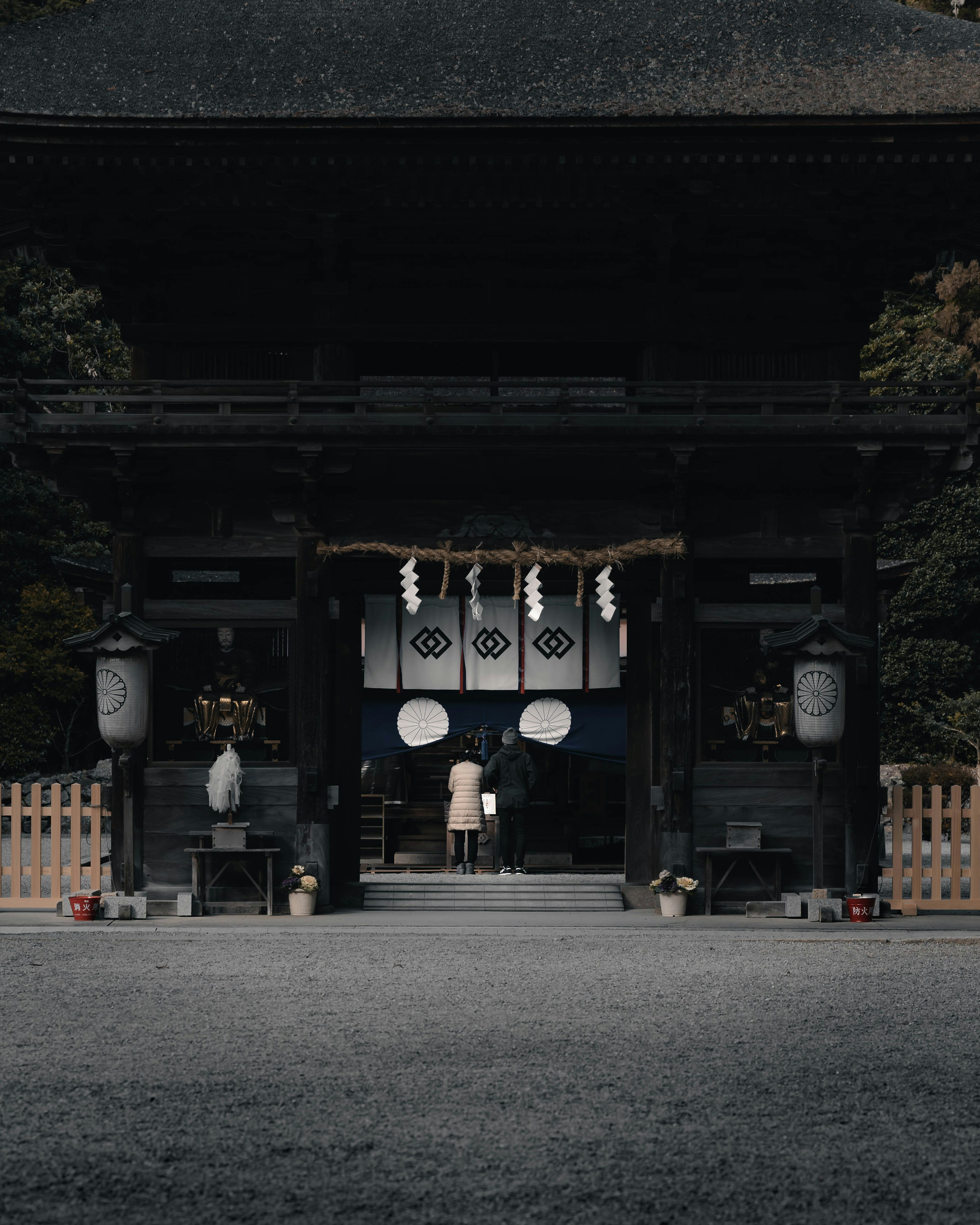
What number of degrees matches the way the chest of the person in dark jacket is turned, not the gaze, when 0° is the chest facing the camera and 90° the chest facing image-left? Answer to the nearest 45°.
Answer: approximately 180°

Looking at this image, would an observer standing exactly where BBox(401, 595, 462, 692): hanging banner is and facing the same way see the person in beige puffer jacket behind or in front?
behind

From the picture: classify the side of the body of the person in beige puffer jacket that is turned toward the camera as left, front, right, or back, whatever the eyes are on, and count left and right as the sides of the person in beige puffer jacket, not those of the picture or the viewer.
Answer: back

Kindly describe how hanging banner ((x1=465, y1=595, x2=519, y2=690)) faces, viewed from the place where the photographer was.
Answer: facing the viewer

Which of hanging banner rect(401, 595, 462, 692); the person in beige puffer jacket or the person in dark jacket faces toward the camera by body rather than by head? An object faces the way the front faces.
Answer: the hanging banner

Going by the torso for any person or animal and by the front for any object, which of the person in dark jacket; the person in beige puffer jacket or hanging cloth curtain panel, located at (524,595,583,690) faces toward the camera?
the hanging cloth curtain panel

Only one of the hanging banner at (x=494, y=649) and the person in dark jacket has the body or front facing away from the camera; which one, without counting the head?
the person in dark jacket

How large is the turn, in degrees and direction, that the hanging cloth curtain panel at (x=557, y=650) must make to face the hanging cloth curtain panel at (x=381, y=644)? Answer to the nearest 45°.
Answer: approximately 90° to its right

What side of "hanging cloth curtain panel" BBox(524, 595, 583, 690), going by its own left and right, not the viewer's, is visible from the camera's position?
front

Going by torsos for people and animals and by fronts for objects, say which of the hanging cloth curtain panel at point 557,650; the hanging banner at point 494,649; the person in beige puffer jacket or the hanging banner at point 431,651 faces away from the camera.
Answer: the person in beige puffer jacket

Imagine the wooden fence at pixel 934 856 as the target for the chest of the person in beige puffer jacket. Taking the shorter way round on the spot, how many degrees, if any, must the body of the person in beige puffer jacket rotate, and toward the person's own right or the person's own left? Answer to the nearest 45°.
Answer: approximately 135° to the person's own right

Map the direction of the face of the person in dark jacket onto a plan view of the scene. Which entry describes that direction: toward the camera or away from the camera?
away from the camera
